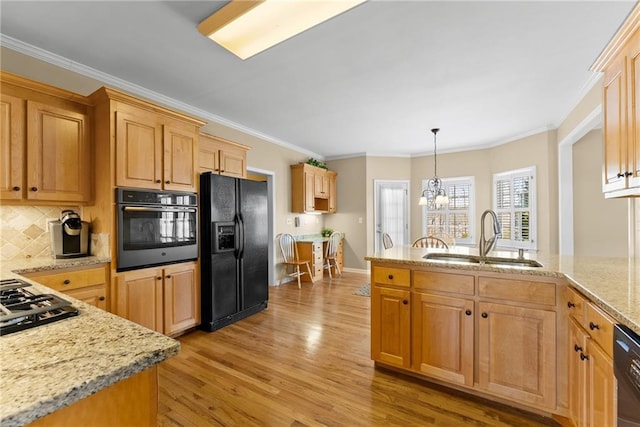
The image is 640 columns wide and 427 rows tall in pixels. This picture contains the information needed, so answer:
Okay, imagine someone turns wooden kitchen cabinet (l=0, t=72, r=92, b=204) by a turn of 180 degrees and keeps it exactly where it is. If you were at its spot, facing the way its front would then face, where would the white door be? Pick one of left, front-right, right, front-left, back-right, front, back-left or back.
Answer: back-right

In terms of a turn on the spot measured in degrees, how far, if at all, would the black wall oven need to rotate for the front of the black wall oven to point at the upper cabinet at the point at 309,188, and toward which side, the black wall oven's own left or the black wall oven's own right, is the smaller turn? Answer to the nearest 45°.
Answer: approximately 90° to the black wall oven's own left

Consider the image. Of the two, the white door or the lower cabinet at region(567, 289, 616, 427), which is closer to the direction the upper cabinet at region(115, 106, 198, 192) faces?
the lower cabinet

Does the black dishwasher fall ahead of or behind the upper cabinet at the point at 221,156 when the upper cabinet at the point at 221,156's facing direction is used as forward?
ahead

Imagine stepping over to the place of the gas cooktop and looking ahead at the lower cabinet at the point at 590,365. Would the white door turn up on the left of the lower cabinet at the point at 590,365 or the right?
left

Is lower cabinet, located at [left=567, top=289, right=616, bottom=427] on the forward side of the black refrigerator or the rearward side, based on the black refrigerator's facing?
on the forward side

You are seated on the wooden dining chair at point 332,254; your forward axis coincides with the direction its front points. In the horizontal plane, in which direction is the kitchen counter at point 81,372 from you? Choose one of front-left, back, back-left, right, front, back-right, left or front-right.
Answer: back-left

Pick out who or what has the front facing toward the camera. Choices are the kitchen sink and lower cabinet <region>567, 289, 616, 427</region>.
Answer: the kitchen sink

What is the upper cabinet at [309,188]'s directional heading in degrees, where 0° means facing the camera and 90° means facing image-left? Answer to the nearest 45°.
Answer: approximately 315°

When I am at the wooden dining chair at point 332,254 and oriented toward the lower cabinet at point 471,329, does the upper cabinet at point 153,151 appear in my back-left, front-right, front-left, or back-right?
front-right

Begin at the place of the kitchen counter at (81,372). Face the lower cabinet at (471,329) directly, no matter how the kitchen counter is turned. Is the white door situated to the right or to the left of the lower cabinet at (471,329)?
left

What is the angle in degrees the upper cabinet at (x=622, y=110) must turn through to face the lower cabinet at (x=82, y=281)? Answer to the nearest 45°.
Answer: approximately 45° to its left

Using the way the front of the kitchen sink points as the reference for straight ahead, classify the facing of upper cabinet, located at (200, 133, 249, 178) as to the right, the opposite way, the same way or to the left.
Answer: to the left

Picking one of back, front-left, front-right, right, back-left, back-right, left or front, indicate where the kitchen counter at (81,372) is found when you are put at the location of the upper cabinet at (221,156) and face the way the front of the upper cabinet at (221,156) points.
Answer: front-right

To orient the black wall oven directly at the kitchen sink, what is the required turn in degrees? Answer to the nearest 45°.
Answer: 0° — it already faces it

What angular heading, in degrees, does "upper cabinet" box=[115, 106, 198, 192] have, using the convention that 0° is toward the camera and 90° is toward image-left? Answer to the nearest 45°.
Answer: approximately 315°

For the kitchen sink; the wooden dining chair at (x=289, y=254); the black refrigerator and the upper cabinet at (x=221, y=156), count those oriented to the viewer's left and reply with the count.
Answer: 0
